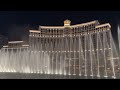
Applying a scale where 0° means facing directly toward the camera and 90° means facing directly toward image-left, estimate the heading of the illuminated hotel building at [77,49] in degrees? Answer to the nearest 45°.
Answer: approximately 0°
